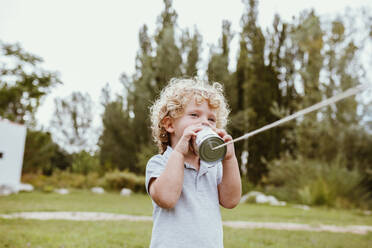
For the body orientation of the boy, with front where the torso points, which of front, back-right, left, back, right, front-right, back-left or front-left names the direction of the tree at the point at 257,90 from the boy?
back-left

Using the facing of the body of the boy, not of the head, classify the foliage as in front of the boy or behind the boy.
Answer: behind

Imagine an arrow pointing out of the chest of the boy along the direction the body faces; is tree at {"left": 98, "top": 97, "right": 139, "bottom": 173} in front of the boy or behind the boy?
behind

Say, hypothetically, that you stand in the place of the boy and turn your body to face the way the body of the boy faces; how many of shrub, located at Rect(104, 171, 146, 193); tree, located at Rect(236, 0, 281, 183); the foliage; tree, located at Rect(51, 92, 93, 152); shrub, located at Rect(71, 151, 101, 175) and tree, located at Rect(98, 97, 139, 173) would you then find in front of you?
0

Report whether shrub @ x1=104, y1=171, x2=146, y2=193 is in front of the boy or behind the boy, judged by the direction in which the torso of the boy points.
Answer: behind

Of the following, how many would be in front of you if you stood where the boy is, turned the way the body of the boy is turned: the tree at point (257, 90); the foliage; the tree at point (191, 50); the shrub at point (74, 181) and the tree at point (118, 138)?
0

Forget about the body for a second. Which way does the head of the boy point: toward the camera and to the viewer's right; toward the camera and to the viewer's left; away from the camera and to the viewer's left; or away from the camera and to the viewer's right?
toward the camera and to the viewer's right

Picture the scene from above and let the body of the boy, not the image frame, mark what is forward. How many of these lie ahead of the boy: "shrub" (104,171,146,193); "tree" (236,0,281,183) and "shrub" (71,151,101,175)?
0

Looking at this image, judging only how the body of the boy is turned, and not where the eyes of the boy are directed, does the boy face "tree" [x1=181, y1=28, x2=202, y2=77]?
no

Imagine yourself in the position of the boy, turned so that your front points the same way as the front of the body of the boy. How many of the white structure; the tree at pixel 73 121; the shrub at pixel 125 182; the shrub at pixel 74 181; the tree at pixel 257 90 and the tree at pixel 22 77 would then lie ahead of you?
0

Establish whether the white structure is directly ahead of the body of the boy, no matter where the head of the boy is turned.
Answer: no

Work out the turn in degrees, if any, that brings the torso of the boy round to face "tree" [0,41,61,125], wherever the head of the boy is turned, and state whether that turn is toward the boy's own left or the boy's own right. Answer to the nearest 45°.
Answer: approximately 180°

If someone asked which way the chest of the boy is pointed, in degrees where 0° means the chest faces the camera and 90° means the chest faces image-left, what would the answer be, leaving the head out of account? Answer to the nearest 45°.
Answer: approximately 315°
